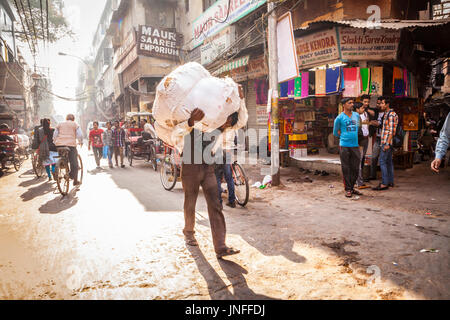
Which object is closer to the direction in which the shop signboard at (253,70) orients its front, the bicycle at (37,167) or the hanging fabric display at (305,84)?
the bicycle

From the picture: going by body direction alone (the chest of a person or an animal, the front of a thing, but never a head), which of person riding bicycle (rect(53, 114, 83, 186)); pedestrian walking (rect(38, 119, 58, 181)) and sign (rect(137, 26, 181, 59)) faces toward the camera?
the sign

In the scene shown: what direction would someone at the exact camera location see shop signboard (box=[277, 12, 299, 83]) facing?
facing the viewer and to the left of the viewer

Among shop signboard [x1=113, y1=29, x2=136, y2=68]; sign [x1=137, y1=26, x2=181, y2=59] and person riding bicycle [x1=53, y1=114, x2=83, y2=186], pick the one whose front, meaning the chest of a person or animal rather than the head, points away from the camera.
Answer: the person riding bicycle

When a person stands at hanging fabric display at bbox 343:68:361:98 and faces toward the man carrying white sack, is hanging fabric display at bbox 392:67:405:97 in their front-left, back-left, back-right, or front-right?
back-left

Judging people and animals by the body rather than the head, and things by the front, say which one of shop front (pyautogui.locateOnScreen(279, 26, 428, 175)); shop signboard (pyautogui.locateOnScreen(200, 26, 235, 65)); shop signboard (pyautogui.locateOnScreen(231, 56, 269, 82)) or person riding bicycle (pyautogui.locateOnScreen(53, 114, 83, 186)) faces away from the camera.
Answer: the person riding bicycle

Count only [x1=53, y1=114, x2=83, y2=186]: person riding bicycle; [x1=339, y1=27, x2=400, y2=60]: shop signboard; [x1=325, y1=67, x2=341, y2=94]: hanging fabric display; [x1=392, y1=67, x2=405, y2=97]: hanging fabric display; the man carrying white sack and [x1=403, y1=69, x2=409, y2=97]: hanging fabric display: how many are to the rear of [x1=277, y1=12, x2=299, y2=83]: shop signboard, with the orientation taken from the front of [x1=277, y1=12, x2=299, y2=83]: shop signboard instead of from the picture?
4

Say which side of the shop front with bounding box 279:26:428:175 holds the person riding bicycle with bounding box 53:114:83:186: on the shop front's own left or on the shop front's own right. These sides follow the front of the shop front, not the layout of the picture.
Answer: on the shop front's own right

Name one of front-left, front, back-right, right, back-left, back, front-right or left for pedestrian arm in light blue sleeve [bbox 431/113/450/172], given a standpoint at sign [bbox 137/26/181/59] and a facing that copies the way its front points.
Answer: front

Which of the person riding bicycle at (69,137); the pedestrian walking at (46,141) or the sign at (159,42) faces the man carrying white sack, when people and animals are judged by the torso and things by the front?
the sign

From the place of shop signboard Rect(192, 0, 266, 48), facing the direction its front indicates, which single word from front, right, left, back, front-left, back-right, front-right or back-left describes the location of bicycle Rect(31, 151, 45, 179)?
front

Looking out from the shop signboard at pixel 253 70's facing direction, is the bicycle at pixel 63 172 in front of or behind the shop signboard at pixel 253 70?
in front

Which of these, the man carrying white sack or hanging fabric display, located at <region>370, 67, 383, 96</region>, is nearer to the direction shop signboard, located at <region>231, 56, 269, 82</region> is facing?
the man carrying white sack

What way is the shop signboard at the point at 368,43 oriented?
toward the camera

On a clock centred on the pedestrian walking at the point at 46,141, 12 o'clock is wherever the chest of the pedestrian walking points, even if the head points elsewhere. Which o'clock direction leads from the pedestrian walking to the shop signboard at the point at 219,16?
The shop signboard is roughly at 2 o'clock from the pedestrian walking.

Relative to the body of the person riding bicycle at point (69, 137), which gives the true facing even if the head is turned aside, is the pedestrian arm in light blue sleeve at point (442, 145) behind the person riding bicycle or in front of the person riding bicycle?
behind

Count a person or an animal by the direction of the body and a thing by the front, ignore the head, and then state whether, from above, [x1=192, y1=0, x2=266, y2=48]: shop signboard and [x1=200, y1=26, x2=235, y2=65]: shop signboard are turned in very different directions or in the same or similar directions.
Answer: same or similar directions
